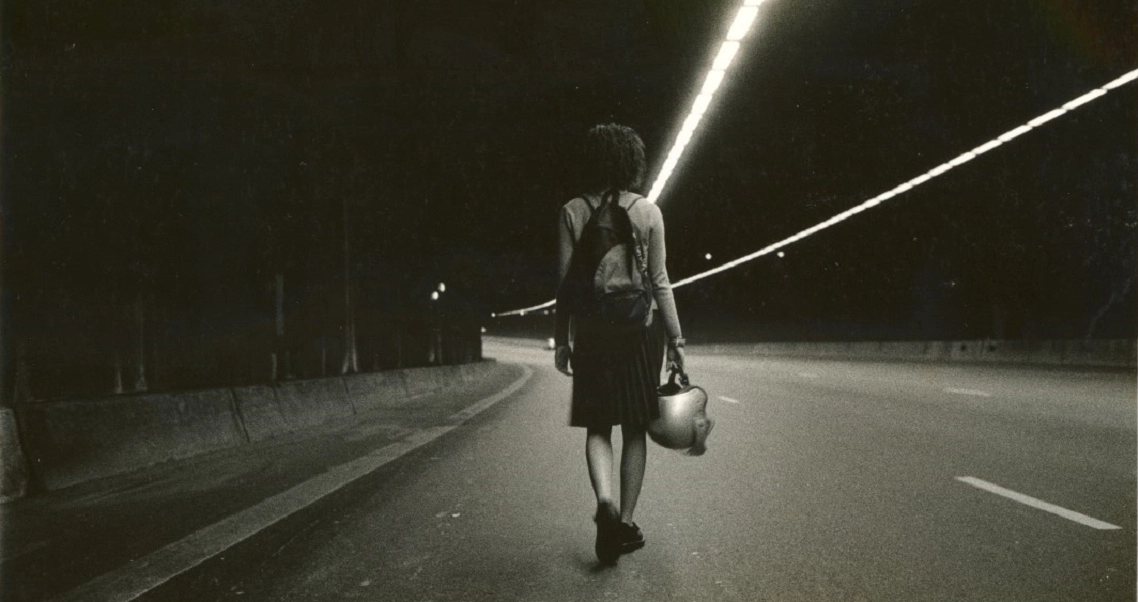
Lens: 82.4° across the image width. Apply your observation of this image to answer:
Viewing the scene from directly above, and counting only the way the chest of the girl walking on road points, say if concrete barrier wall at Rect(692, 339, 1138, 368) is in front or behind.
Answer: in front

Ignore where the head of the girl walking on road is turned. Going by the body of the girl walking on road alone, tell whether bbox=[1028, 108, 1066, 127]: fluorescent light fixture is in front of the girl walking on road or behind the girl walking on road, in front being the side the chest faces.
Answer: in front

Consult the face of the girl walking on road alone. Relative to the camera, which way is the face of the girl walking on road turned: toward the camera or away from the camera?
away from the camera

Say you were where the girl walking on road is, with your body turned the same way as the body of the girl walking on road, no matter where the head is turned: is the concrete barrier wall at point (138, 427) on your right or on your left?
on your left

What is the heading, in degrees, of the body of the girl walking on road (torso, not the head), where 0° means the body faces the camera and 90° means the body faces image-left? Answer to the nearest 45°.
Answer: approximately 180°

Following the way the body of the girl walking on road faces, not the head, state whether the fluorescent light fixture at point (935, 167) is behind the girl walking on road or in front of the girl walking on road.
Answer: in front
